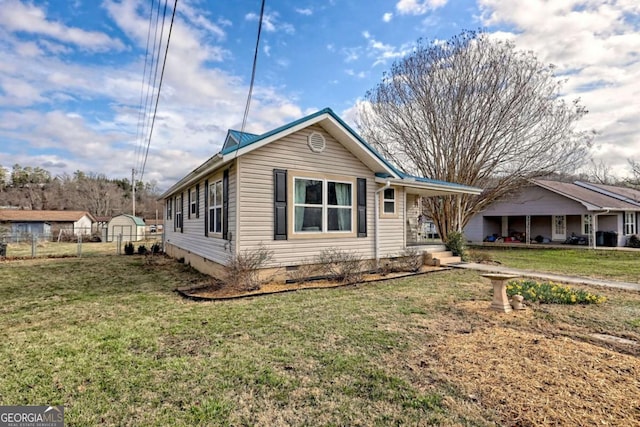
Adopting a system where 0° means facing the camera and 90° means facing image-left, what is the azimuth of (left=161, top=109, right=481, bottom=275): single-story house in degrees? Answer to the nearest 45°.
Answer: approximately 315°

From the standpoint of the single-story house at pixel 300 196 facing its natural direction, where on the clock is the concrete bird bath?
The concrete bird bath is roughly at 12 o'clock from the single-story house.

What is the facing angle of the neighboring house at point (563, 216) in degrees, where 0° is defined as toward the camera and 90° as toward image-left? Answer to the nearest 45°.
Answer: approximately 45°

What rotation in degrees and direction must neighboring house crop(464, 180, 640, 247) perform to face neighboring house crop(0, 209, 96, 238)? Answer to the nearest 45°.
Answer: approximately 45° to its right

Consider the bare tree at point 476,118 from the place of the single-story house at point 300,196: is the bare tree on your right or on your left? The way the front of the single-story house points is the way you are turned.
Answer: on your left

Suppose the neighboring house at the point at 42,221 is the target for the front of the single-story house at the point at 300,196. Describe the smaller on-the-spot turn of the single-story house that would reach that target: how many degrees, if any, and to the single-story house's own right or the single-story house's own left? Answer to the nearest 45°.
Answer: approximately 180°
